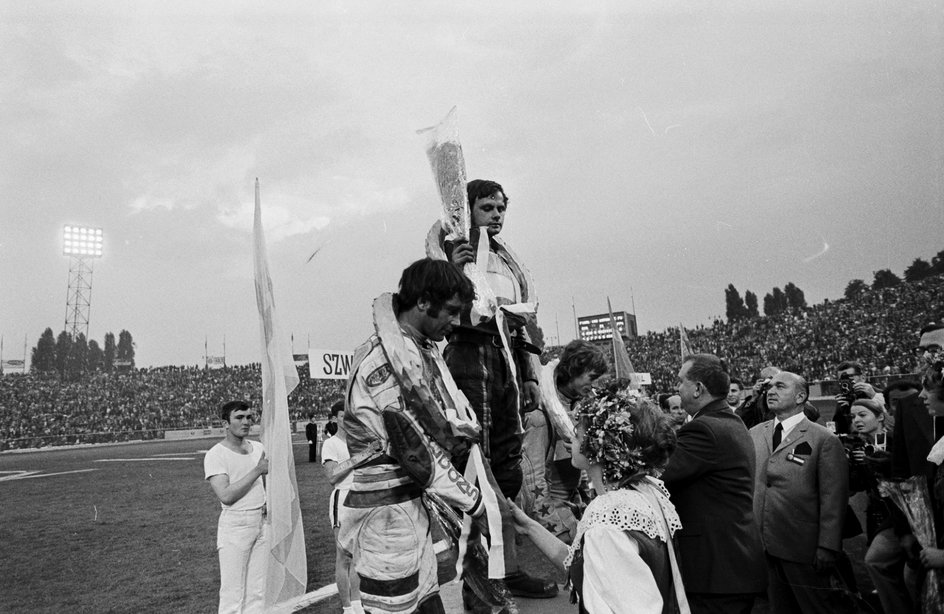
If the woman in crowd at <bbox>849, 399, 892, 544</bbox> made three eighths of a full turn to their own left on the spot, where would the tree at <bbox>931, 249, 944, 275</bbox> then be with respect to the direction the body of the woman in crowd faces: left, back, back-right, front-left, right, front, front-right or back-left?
left

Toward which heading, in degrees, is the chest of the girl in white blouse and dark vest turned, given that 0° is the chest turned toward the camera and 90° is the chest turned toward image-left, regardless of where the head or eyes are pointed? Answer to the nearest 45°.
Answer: approximately 135°

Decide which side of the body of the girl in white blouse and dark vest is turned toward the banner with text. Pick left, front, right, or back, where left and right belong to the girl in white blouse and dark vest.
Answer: front

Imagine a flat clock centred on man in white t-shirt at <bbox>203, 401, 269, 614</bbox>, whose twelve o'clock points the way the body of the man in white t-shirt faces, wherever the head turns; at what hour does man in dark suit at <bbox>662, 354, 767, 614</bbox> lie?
The man in dark suit is roughly at 12 o'clock from the man in white t-shirt.

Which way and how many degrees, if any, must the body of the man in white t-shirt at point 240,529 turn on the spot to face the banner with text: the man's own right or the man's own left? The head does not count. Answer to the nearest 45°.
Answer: approximately 135° to the man's own left

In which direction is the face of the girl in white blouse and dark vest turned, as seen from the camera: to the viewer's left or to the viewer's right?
to the viewer's left

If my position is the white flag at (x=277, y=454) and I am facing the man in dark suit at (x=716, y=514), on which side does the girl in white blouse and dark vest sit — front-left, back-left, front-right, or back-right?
front-right

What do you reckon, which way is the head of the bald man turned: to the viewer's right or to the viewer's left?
to the viewer's left

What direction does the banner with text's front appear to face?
toward the camera

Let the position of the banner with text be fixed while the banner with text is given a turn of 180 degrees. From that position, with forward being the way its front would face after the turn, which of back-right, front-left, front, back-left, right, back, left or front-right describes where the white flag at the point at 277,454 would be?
back

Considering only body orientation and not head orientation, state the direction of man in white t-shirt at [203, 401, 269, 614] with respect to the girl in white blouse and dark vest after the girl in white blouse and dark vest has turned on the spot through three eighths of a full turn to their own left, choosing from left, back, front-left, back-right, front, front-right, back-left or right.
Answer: back-right

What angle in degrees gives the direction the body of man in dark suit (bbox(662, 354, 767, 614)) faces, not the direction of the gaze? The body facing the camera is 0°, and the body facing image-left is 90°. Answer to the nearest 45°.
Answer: approximately 135°

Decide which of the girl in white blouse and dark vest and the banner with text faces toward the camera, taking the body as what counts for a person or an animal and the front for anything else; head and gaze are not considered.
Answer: the banner with text

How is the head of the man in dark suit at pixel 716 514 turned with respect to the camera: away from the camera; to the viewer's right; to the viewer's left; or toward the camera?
to the viewer's left

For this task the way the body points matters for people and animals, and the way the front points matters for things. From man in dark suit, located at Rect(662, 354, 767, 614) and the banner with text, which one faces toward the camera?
the banner with text

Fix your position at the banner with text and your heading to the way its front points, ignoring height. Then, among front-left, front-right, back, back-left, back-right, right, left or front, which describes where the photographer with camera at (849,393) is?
front-left

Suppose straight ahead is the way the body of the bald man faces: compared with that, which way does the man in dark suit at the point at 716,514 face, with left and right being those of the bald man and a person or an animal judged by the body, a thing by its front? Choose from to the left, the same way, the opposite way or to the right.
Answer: to the right

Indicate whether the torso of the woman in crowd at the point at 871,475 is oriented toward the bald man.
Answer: yes

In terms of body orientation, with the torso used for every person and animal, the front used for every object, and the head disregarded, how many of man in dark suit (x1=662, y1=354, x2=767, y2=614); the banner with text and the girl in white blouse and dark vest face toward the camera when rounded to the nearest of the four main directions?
1

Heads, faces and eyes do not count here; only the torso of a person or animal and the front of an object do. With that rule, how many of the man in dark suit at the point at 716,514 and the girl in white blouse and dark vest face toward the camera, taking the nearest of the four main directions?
0

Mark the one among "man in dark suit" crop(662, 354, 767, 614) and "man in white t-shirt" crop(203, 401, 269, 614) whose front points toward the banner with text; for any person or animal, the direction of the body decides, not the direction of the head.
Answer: the man in dark suit

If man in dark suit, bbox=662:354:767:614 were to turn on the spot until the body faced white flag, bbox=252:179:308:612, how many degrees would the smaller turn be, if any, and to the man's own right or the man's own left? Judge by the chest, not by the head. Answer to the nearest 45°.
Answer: approximately 45° to the man's own left
